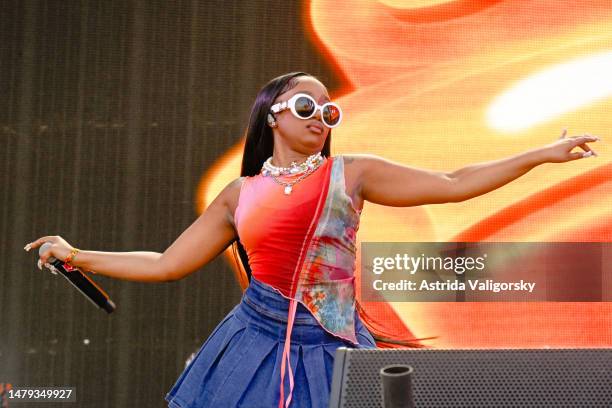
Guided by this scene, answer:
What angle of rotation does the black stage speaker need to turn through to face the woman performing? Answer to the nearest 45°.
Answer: approximately 135° to its right

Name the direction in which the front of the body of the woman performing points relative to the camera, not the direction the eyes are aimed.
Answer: toward the camera

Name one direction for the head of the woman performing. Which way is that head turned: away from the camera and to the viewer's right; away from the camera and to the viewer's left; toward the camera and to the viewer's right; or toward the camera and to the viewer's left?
toward the camera and to the viewer's right

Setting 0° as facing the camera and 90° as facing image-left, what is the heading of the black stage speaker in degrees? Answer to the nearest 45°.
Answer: approximately 0°

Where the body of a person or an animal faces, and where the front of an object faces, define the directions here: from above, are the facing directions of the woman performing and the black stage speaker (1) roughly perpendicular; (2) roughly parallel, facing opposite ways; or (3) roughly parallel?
roughly parallel

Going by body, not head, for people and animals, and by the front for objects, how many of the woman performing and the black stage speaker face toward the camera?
2

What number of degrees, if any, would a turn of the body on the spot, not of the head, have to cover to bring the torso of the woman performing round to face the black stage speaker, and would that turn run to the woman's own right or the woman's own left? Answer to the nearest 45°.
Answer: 0° — they already face it
